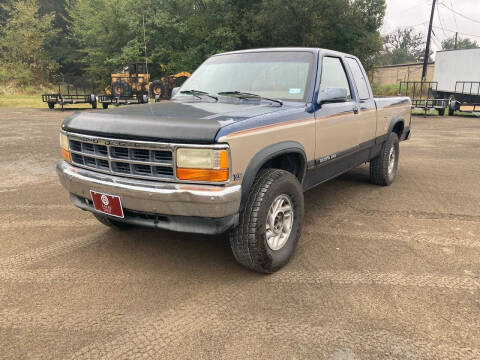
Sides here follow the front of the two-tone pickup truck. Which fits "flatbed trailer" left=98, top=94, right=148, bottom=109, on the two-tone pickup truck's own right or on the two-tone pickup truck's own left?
on the two-tone pickup truck's own right

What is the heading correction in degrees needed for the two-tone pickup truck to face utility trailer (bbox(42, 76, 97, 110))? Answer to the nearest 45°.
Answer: approximately 90° to its right

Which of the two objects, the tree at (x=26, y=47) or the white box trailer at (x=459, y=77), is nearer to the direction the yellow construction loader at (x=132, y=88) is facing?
the white box trailer

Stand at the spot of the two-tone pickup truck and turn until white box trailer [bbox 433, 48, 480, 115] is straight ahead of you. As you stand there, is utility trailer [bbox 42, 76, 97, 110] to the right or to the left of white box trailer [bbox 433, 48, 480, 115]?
left

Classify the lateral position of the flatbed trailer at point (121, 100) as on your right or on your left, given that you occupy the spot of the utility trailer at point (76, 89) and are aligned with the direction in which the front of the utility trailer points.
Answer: on your left

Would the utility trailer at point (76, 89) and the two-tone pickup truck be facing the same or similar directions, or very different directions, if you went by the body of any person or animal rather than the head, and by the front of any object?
same or similar directions

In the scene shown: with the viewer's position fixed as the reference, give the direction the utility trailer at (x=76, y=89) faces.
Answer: facing the viewer and to the left of the viewer

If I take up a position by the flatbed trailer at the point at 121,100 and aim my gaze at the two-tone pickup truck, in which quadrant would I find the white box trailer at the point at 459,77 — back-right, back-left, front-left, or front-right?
front-left

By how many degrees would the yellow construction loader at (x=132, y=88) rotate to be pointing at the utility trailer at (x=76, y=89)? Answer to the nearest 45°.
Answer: approximately 180°

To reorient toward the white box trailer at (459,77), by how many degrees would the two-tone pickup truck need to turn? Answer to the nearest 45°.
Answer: approximately 180°

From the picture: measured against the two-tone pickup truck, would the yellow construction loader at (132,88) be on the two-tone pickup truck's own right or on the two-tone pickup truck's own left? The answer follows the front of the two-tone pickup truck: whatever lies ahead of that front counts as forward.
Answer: on the two-tone pickup truck's own right
